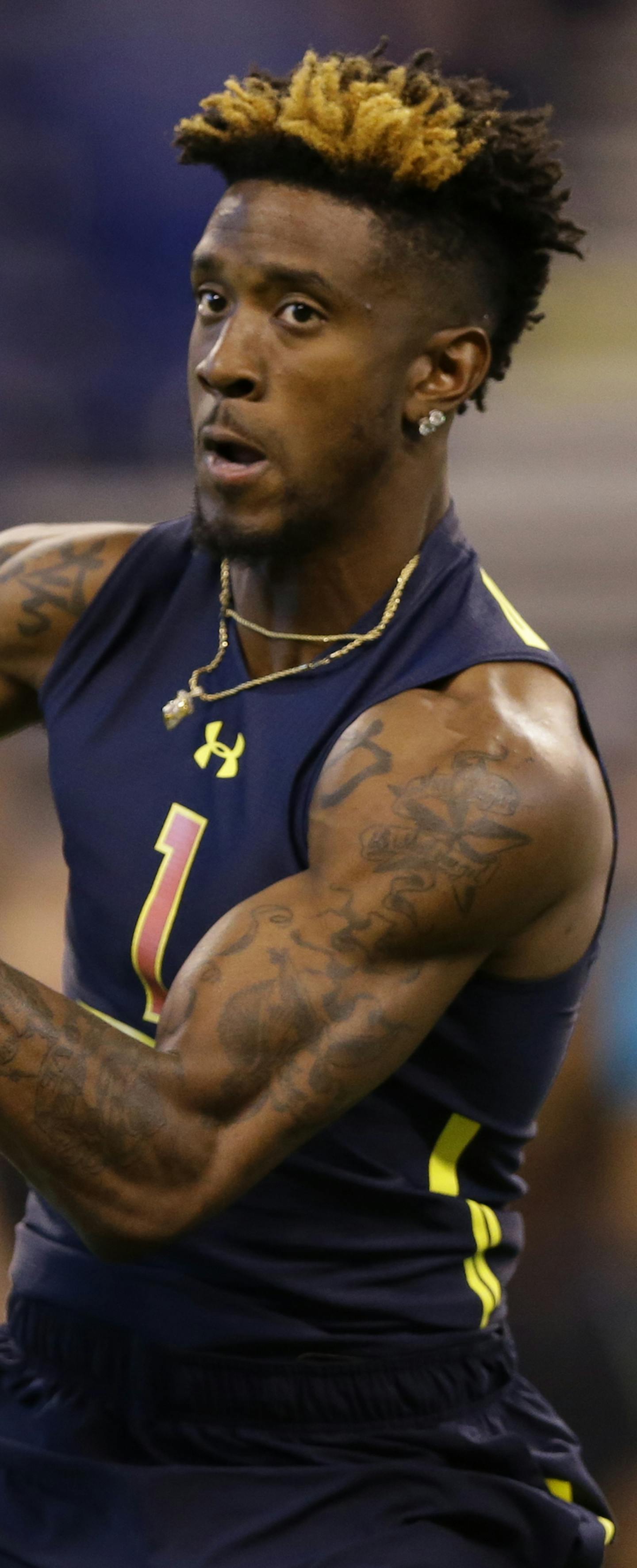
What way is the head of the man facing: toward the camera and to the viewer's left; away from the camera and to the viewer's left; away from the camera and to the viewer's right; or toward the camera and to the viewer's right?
toward the camera and to the viewer's left

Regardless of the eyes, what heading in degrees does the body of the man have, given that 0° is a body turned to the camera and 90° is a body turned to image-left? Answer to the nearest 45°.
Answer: approximately 45°
